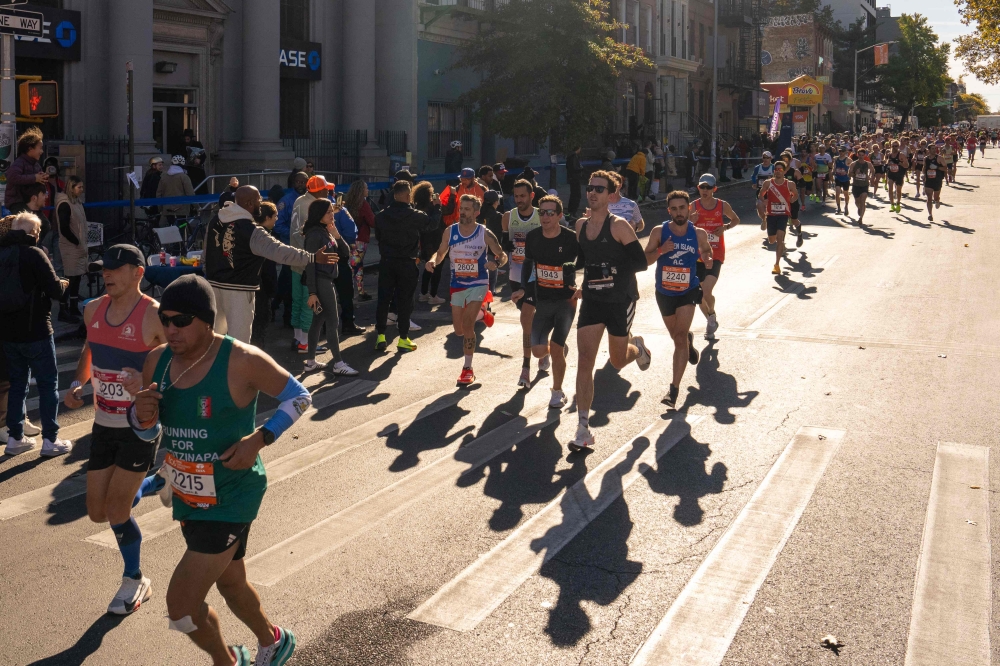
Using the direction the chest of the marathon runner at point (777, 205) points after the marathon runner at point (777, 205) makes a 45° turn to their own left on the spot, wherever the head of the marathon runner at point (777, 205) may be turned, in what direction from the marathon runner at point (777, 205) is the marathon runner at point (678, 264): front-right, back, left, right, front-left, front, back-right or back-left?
front-right

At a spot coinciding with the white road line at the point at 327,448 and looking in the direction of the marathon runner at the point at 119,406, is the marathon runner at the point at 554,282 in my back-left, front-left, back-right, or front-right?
back-left

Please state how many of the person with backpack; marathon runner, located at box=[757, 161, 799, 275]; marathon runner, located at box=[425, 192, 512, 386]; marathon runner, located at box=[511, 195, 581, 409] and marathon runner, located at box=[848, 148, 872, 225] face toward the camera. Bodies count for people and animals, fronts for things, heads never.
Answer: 4

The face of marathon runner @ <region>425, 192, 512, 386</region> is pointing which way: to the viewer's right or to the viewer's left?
to the viewer's left

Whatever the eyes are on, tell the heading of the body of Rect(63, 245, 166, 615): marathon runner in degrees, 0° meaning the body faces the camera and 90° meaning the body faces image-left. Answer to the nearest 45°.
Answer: approximately 45°

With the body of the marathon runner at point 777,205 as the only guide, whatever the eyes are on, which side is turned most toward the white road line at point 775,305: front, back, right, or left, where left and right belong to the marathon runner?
front

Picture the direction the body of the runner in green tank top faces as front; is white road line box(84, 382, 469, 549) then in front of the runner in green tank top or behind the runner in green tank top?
behind

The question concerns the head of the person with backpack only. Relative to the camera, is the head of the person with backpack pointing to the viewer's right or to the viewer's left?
to the viewer's right

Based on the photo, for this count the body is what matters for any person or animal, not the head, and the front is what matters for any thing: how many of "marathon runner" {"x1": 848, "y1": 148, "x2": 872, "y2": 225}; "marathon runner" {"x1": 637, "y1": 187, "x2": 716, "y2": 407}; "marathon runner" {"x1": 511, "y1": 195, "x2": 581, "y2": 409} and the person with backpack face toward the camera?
3
